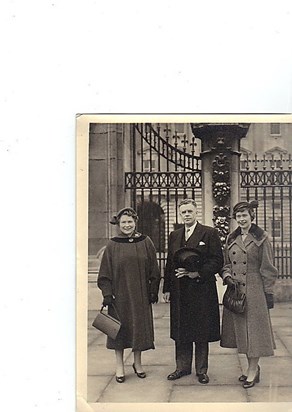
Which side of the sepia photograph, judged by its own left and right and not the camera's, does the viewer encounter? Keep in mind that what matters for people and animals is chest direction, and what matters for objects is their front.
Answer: front
